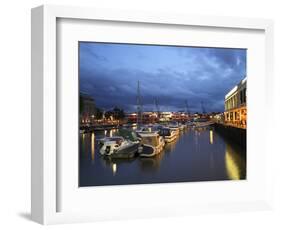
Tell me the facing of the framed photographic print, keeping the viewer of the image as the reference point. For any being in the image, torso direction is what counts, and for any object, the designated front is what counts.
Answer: facing the viewer and to the right of the viewer
